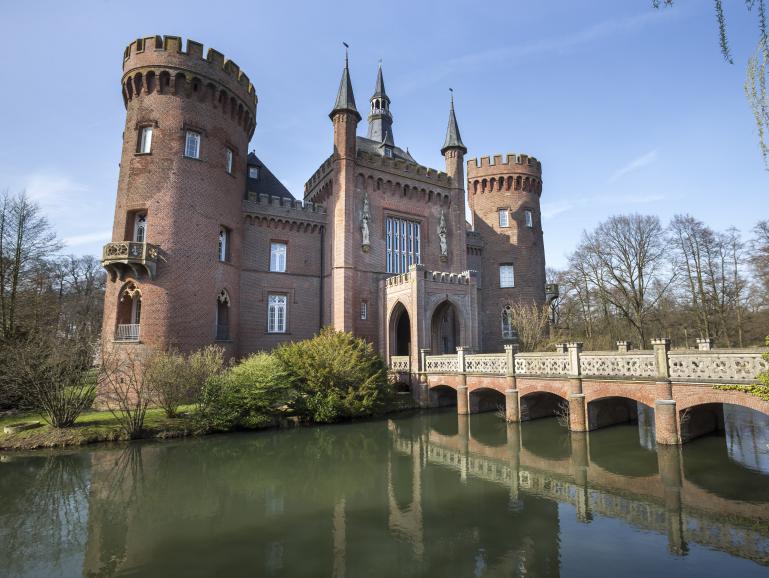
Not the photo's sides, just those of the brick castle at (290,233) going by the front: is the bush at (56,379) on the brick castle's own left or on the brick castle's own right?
on the brick castle's own right

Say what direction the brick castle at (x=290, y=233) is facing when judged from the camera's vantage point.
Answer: facing the viewer and to the right of the viewer

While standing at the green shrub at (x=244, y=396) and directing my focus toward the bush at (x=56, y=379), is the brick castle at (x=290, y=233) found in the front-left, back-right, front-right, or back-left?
back-right
